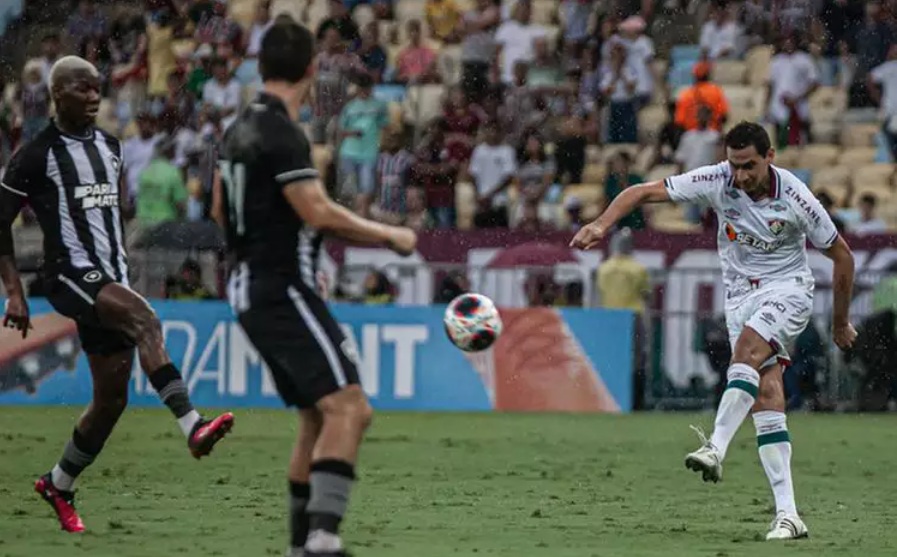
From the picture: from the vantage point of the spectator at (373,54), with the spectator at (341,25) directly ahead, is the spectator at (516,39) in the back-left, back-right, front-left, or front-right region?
back-right

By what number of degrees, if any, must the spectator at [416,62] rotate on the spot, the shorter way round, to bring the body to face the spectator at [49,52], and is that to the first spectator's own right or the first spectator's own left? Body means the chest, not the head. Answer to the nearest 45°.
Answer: approximately 90° to the first spectator's own right

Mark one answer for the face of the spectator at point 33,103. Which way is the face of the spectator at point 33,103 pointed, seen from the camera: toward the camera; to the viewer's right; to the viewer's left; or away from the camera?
toward the camera

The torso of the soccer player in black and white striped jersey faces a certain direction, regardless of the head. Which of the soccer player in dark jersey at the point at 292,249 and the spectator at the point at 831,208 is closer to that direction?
the soccer player in dark jersey

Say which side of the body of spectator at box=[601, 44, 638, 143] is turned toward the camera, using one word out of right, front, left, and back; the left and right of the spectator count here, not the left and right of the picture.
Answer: front

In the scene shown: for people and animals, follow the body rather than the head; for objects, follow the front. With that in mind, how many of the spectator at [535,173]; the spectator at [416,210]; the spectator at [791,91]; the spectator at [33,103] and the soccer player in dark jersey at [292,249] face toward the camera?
4

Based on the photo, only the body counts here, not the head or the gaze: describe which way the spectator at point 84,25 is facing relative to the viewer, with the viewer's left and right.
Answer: facing the viewer

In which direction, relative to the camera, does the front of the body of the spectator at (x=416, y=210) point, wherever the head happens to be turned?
toward the camera

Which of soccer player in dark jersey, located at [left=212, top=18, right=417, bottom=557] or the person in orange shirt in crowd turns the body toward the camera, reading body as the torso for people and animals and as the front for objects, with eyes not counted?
the person in orange shirt in crowd

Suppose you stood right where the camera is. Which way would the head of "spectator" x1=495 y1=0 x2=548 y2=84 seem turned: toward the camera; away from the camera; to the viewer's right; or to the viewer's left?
toward the camera

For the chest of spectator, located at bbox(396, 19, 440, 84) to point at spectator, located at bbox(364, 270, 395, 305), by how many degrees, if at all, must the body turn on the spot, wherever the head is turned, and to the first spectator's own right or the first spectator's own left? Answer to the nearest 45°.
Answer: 0° — they already face them

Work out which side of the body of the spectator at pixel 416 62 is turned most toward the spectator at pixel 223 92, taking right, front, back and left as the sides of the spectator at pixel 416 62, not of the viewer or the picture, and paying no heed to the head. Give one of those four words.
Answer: right

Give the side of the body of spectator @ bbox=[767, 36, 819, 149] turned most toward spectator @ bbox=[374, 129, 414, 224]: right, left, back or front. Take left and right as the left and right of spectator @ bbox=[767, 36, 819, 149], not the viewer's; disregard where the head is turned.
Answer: right

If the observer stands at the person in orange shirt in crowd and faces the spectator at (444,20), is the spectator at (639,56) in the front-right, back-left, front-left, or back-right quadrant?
front-right

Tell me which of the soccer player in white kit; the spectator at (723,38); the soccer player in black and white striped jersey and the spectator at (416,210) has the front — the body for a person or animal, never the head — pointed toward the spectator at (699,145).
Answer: the spectator at (723,38)

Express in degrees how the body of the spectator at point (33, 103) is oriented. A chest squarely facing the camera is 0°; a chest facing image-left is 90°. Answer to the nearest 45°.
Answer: approximately 0°
